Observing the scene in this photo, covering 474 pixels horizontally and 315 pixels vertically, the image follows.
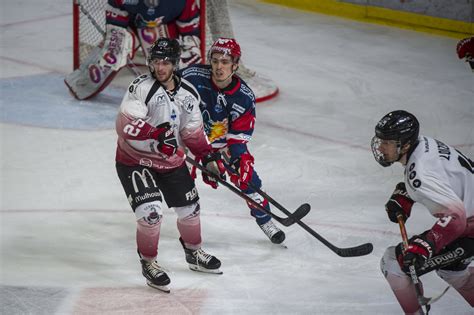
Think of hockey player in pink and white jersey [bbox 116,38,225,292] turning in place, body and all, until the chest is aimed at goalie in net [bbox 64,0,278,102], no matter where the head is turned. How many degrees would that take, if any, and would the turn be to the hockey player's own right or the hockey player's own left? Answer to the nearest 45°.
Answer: approximately 135° to the hockey player's own left

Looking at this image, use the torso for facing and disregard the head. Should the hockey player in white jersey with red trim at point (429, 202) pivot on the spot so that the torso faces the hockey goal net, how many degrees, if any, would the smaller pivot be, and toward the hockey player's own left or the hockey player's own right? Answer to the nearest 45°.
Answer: approximately 45° to the hockey player's own right

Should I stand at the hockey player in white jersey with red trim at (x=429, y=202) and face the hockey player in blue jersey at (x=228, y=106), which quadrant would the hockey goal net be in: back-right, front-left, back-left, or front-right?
front-right

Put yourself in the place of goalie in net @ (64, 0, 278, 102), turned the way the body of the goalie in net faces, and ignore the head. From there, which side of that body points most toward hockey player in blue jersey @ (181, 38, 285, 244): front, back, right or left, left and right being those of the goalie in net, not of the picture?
front

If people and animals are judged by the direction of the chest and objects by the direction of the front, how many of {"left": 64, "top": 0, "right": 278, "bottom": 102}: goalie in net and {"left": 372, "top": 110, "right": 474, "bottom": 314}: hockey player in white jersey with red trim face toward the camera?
1

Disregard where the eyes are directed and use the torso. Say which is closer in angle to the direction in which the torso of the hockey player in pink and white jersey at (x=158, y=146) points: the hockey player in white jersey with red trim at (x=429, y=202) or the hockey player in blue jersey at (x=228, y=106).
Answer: the hockey player in white jersey with red trim

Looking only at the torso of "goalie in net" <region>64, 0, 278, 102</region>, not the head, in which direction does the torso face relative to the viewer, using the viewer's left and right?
facing the viewer

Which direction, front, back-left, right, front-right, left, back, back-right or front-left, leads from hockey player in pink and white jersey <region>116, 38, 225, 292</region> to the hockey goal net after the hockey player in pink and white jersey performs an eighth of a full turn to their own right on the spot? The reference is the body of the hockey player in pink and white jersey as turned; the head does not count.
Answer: back

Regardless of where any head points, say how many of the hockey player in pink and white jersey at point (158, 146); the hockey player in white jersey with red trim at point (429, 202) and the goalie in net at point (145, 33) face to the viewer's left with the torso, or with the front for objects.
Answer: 1

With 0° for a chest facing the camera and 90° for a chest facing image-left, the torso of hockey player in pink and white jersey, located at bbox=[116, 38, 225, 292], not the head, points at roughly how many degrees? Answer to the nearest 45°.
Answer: approximately 315°

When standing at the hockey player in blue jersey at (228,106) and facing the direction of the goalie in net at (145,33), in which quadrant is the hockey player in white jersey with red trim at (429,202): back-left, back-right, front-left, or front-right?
back-right

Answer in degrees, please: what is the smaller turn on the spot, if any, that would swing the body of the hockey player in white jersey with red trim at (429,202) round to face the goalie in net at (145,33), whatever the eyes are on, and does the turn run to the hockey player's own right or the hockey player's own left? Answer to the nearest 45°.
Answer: approximately 45° to the hockey player's own right

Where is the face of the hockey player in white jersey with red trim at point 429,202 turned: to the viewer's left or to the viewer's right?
to the viewer's left

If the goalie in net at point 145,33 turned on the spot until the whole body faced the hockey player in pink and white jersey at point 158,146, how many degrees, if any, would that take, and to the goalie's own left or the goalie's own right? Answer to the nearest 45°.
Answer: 0° — they already face them
